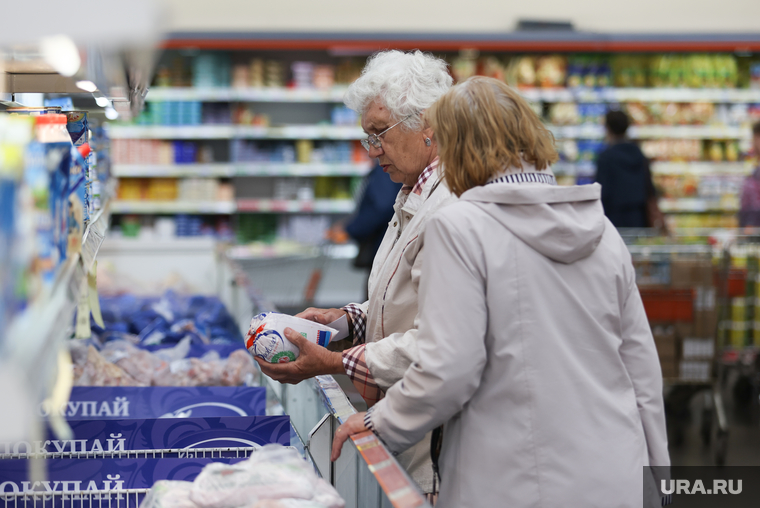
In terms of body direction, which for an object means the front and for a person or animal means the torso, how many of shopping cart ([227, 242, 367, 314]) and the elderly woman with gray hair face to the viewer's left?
2

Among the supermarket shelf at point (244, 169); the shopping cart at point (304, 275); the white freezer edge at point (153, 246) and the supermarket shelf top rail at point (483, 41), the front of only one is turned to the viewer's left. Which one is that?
the shopping cart

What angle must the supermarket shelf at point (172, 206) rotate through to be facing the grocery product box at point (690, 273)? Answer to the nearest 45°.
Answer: approximately 45° to its left

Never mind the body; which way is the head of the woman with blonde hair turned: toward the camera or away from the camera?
away from the camera

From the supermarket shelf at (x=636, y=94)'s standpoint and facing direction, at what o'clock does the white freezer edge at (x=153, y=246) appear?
the white freezer edge at (x=153, y=246) is roughly at 1 o'clock from the supermarket shelf at (x=636, y=94).

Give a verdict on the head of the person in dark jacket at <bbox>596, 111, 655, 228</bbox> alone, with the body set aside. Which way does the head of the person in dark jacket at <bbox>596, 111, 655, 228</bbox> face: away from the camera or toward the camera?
away from the camera

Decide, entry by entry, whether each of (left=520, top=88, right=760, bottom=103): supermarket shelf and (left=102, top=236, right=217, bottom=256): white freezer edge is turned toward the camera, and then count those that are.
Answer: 2

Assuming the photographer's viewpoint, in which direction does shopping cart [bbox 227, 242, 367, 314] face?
facing to the left of the viewer

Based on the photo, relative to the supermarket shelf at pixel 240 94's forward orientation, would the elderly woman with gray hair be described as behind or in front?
in front
